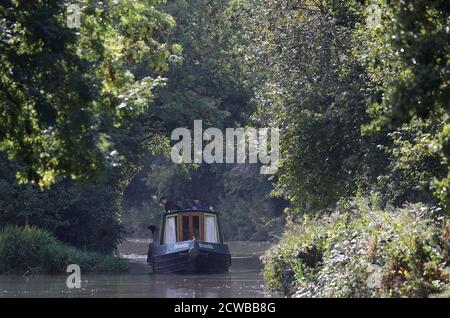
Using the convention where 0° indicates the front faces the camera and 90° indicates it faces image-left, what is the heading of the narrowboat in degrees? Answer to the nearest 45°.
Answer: approximately 0°

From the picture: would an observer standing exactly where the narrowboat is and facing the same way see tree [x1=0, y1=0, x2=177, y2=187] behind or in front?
in front

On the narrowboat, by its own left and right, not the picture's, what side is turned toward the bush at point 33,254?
right

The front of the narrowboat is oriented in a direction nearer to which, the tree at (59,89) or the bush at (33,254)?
the tree

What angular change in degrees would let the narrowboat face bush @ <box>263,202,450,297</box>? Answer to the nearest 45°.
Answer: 0° — it already faces it
